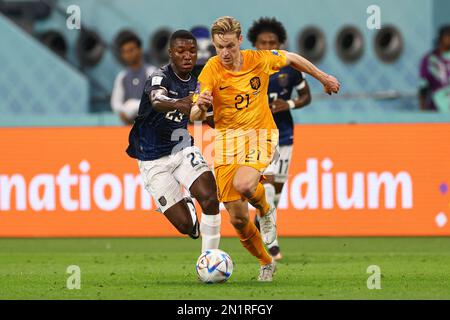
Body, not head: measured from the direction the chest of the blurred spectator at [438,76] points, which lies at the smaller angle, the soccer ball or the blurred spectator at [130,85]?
the soccer ball

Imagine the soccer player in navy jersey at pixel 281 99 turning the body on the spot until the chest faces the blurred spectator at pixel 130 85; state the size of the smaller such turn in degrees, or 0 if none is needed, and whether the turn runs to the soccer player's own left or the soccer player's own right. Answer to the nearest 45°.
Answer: approximately 135° to the soccer player's own right

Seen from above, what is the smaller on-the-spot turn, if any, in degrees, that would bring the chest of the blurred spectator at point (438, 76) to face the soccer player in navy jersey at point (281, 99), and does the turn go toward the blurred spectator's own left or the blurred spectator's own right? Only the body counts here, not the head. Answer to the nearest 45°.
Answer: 0° — they already face them

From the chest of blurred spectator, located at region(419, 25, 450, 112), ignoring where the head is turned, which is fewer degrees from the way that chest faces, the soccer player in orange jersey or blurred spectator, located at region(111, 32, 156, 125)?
the soccer player in orange jersey

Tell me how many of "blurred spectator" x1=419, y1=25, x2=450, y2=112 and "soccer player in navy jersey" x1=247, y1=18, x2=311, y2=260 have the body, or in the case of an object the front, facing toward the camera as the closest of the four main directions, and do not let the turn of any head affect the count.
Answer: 2

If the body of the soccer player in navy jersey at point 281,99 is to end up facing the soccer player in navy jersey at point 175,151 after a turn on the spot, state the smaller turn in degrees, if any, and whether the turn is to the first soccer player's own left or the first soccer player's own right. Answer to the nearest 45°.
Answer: approximately 45° to the first soccer player's own right

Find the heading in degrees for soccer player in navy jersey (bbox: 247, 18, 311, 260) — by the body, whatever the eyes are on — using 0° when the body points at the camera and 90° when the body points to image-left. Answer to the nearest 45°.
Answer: approximately 0°
